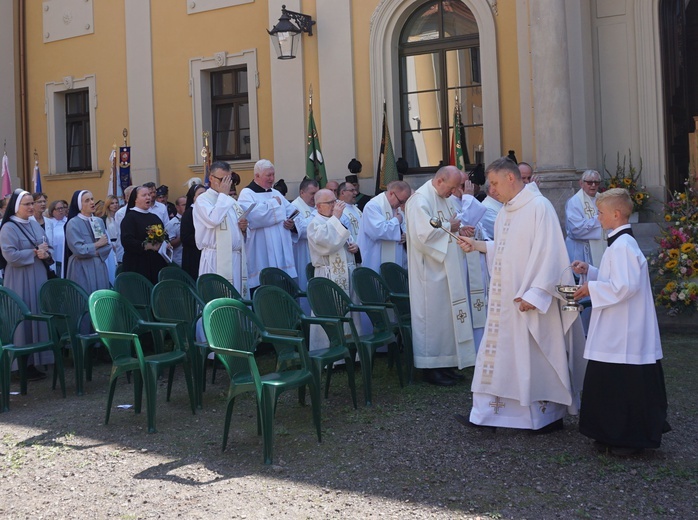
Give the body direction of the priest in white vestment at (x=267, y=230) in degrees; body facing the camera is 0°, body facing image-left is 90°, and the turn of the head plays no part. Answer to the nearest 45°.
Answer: approximately 315°

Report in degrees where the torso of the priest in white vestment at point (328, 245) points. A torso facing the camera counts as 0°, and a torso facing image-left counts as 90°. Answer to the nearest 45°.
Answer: approximately 315°

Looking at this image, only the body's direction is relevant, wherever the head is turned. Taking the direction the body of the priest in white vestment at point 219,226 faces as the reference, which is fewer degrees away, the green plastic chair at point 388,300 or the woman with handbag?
the green plastic chair

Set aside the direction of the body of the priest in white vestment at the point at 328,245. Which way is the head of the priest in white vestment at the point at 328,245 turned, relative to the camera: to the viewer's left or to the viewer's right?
to the viewer's right
